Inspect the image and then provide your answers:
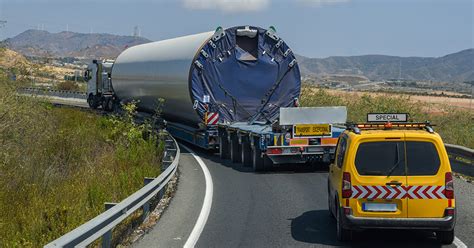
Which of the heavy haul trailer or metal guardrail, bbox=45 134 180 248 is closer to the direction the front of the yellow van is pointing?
the heavy haul trailer

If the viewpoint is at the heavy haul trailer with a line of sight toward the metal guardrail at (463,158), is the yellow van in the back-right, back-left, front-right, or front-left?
front-right

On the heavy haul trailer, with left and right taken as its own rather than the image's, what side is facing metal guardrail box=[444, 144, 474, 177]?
back

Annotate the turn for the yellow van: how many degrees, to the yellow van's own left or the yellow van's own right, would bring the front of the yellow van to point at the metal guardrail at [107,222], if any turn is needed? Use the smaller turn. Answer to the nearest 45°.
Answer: approximately 135° to the yellow van's own left

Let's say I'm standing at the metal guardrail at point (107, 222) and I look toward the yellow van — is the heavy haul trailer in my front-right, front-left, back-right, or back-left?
front-left

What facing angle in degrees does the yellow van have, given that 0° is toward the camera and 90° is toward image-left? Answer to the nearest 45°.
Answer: approximately 180°

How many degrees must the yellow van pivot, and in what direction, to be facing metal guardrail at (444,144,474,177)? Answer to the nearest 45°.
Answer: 0° — it already faces it

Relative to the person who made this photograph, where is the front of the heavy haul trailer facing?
facing away from the viewer and to the left of the viewer

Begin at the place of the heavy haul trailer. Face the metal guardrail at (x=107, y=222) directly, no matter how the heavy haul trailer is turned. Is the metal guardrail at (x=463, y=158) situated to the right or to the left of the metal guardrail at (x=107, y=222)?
left

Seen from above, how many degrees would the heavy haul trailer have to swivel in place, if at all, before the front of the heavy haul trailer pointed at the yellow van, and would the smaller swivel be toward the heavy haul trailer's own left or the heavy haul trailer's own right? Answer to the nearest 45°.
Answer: approximately 135° to the heavy haul trailer's own left

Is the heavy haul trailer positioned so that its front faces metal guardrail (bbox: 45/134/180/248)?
no

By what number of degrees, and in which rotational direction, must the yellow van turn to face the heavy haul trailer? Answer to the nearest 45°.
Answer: approximately 45° to its left

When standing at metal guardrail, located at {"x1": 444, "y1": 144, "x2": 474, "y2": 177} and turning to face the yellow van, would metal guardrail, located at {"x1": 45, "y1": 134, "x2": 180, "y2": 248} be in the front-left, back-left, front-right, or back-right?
front-right

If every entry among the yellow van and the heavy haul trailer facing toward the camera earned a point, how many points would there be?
0
